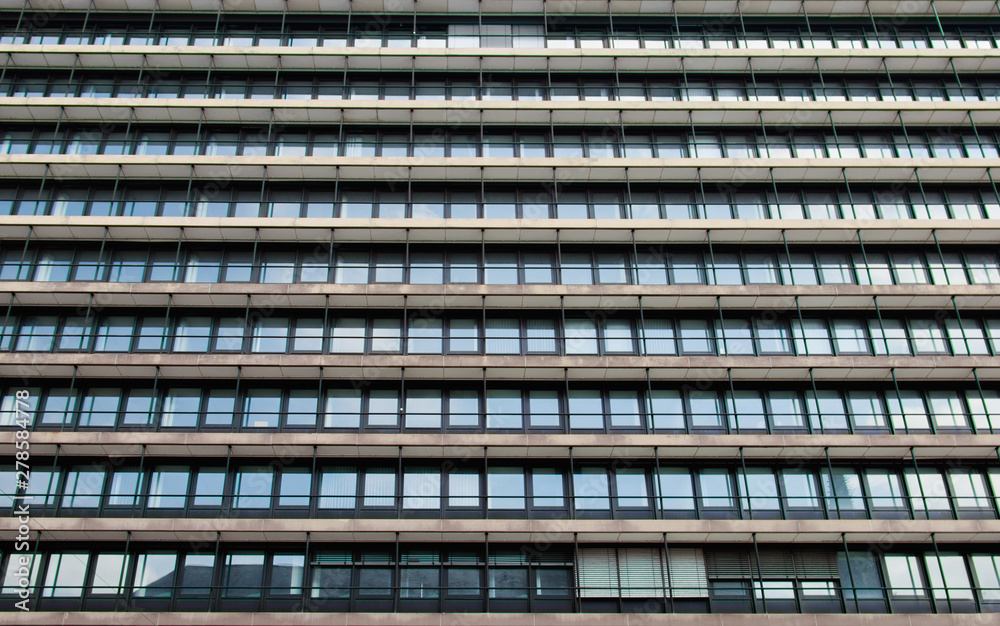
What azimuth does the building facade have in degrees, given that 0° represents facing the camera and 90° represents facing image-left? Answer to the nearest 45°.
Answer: approximately 0°
